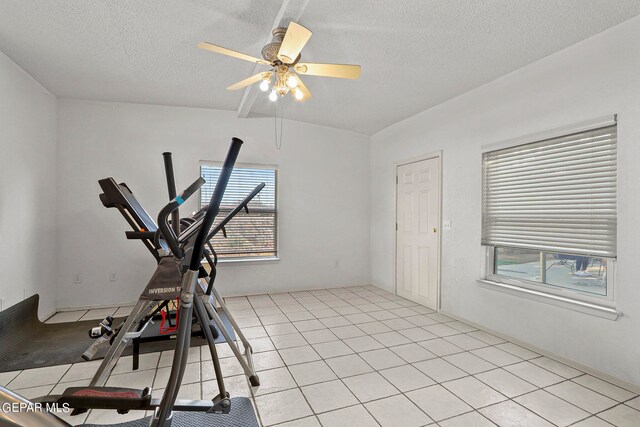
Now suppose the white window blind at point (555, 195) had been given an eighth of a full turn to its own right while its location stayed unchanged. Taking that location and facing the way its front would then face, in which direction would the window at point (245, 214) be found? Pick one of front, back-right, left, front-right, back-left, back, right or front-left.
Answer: front

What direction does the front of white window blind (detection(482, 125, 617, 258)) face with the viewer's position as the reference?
facing the viewer and to the left of the viewer

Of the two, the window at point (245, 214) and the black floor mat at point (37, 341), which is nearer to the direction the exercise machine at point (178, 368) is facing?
the window

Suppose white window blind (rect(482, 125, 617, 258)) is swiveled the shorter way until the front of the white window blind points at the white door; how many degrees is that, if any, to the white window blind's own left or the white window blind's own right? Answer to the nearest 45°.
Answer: approximately 90° to the white window blind's own right

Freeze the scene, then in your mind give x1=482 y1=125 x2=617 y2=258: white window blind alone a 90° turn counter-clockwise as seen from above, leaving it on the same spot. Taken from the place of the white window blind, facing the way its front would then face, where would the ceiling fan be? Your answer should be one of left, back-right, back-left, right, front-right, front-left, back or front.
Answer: right

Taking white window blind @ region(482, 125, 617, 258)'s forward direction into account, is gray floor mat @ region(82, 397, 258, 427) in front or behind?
in front
